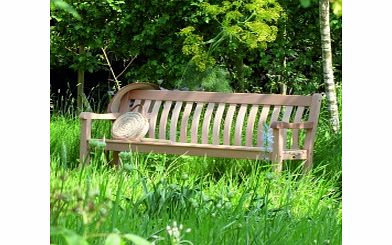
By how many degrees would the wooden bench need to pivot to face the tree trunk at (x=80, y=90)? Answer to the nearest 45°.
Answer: approximately 90° to its right

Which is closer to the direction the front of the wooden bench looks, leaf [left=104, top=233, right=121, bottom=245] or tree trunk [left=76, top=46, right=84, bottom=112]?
the leaf

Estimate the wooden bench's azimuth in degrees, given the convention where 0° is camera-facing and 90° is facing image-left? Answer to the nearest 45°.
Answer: approximately 45°

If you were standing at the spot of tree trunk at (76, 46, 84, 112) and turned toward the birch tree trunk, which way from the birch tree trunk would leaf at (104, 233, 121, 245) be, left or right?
right

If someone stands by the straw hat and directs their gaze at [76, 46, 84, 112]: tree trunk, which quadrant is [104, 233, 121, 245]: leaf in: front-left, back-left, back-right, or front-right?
back-left

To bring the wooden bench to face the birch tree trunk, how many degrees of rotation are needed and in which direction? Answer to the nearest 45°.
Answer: approximately 135° to its left

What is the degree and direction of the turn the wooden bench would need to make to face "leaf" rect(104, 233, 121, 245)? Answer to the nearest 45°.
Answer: approximately 45° to its left
